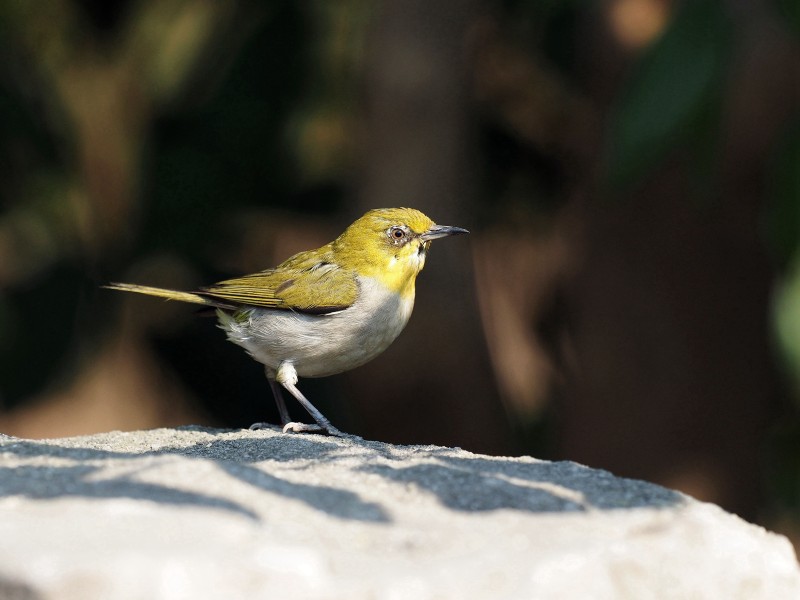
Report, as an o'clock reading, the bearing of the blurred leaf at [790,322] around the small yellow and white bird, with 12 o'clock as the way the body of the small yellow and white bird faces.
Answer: The blurred leaf is roughly at 10 o'clock from the small yellow and white bird.

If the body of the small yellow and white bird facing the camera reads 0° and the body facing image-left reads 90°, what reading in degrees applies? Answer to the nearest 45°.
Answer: approximately 270°

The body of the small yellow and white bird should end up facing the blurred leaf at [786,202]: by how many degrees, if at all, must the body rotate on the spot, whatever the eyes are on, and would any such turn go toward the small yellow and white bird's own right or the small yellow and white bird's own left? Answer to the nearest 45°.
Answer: approximately 90° to the small yellow and white bird's own left
